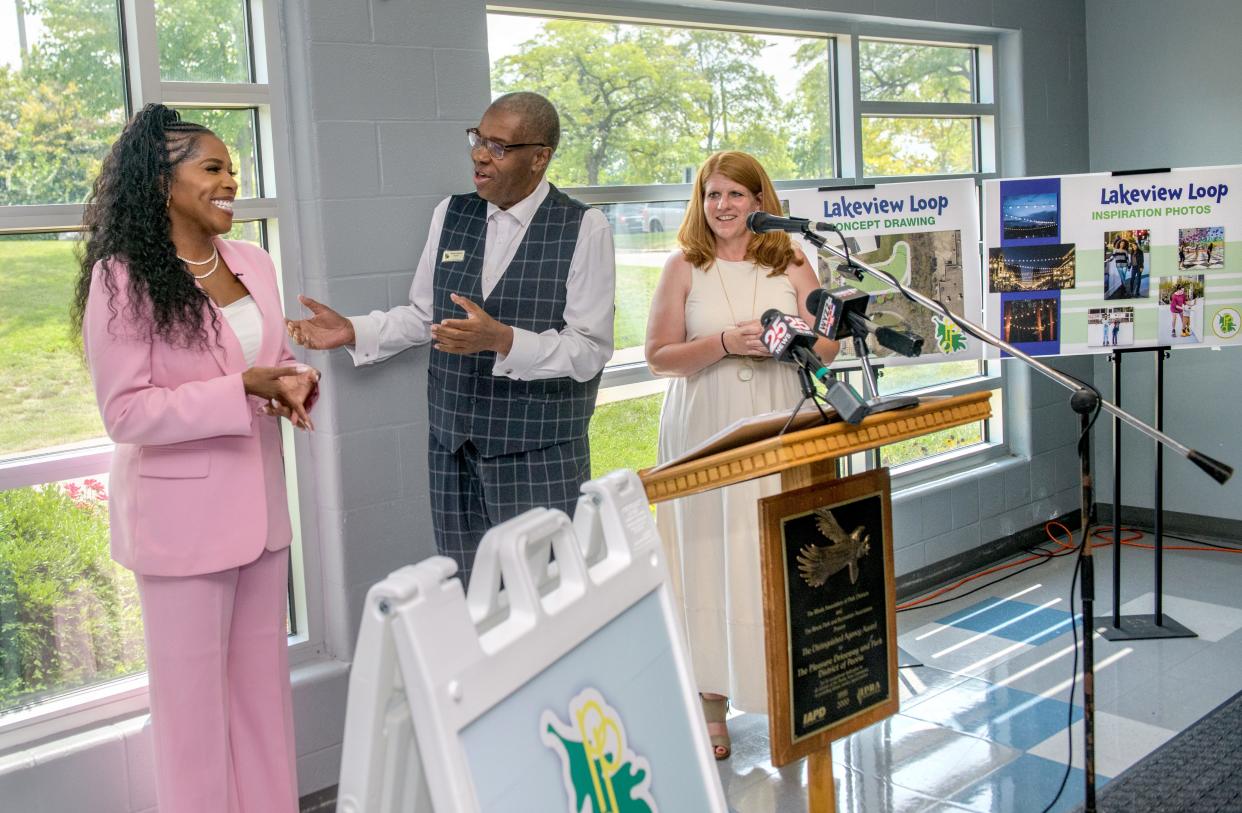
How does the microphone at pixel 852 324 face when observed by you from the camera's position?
facing away from the viewer and to the left of the viewer

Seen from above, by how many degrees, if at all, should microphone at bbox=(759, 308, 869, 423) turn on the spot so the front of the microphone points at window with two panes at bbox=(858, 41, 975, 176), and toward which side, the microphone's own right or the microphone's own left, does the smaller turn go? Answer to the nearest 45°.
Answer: approximately 45° to the microphone's own right

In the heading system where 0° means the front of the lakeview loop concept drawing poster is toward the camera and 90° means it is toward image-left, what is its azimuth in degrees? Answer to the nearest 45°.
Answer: approximately 0°

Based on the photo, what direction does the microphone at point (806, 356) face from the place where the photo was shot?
facing away from the viewer and to the left of the viewer

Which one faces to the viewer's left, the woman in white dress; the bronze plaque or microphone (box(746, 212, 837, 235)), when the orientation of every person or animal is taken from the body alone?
the microphone

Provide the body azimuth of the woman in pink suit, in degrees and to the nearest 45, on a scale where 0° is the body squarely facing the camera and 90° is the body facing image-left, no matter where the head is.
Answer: approximately 315°

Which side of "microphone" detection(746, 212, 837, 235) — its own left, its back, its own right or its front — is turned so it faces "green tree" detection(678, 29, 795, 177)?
right

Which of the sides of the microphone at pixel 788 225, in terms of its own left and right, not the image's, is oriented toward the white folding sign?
left

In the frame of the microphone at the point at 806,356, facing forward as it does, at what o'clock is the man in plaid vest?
The man in plaid vest is roughly at 12 o'clock from the microphone.

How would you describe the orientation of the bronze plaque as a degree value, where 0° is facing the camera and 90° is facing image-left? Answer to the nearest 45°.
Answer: approximately 315°
